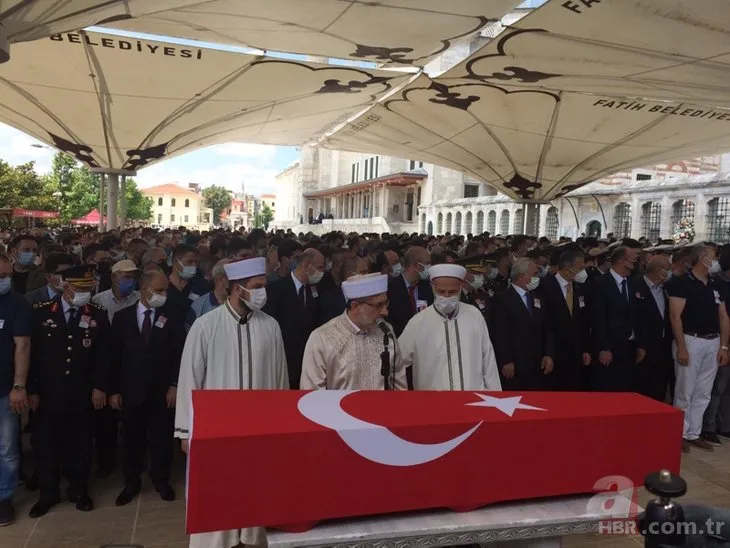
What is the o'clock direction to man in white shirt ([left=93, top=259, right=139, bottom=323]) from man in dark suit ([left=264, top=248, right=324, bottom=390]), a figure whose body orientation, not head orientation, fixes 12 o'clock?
The man in white shirt is roughly at 4 o'clock from the man in dark suit.

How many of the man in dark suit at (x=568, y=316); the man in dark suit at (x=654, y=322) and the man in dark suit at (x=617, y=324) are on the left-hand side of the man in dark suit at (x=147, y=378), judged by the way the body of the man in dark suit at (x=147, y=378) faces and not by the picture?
3

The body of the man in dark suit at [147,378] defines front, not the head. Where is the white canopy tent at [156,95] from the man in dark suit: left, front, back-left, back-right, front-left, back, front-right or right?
back

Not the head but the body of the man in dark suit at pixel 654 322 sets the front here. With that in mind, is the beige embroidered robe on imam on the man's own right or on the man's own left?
on the man's own right

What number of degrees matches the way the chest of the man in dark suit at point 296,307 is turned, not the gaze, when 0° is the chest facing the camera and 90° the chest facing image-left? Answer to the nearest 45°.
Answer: approximately 315°

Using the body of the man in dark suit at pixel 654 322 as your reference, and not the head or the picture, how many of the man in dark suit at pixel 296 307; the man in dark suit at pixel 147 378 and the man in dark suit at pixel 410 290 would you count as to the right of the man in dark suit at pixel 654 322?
3

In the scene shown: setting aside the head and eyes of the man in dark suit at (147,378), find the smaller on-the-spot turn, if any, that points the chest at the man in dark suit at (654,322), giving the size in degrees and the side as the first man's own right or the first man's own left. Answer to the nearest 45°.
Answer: approximately 90° to the first man's own left

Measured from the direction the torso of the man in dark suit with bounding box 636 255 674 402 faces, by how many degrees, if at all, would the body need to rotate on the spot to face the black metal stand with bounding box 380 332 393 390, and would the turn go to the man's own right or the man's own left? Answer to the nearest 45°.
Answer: approximately 45° to the man's own right

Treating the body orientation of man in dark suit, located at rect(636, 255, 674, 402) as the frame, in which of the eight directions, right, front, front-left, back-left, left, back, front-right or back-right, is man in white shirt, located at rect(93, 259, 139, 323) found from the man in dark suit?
right

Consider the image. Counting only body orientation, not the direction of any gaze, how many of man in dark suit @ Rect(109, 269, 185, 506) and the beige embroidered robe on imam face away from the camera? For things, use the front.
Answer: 0

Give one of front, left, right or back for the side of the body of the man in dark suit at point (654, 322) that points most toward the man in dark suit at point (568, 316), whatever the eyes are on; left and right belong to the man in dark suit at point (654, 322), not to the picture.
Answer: right
